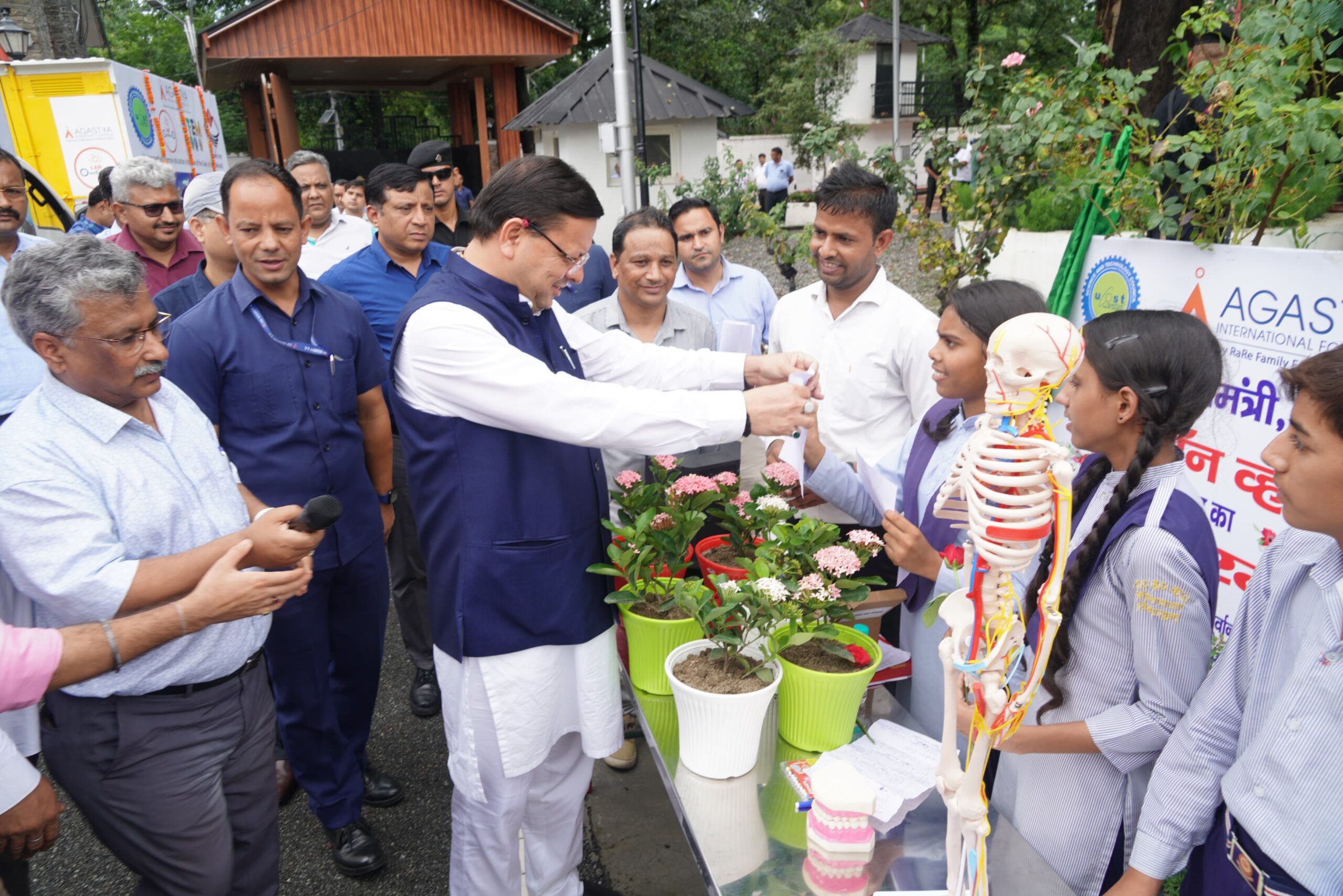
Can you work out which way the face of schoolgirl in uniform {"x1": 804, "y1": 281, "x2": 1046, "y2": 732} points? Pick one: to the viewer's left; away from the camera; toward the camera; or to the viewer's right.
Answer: to the viewer's left

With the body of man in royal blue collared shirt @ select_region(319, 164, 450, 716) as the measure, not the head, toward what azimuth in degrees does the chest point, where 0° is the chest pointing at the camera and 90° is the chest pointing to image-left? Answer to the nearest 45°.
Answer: approximately 315°

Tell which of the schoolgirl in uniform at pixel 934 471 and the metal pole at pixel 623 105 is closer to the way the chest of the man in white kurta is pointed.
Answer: the schoolgirl in uniform

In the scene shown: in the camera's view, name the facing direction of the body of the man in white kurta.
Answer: to the viewer's right

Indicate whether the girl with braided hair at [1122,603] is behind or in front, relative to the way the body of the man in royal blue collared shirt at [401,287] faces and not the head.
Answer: in front

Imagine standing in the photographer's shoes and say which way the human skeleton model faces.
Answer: facing the viewer and to the left of the viewer

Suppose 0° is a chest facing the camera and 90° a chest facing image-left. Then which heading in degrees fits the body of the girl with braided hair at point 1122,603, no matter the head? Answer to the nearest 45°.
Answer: approximately 90°

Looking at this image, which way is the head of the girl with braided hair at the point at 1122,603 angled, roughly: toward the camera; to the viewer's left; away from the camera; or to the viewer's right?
to the viewer's left

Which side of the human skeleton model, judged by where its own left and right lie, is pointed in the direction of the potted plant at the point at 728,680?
right

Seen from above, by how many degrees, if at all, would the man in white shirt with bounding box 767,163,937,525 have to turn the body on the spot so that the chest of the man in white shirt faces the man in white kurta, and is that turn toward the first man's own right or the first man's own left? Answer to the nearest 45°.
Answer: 0° — they already face them

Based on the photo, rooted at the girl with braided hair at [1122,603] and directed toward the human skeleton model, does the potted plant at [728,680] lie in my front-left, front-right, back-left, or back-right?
front-right

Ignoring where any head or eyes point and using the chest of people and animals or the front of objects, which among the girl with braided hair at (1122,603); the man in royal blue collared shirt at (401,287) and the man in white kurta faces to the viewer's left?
the girl with braided hair

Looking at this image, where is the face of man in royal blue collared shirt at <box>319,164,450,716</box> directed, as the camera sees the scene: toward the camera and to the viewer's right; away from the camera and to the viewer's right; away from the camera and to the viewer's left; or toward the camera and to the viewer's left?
toward the camera and to the viewer's right

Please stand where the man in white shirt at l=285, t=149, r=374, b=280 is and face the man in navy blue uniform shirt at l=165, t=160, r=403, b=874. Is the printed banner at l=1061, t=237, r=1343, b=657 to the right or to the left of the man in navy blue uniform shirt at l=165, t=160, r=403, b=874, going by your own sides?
left

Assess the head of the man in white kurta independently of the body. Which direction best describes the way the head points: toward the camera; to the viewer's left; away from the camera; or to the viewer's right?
to the viewer's right

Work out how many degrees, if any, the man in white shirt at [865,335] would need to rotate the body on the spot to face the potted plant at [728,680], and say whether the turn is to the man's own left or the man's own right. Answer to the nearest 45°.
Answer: approximately 45° to the man's own left
